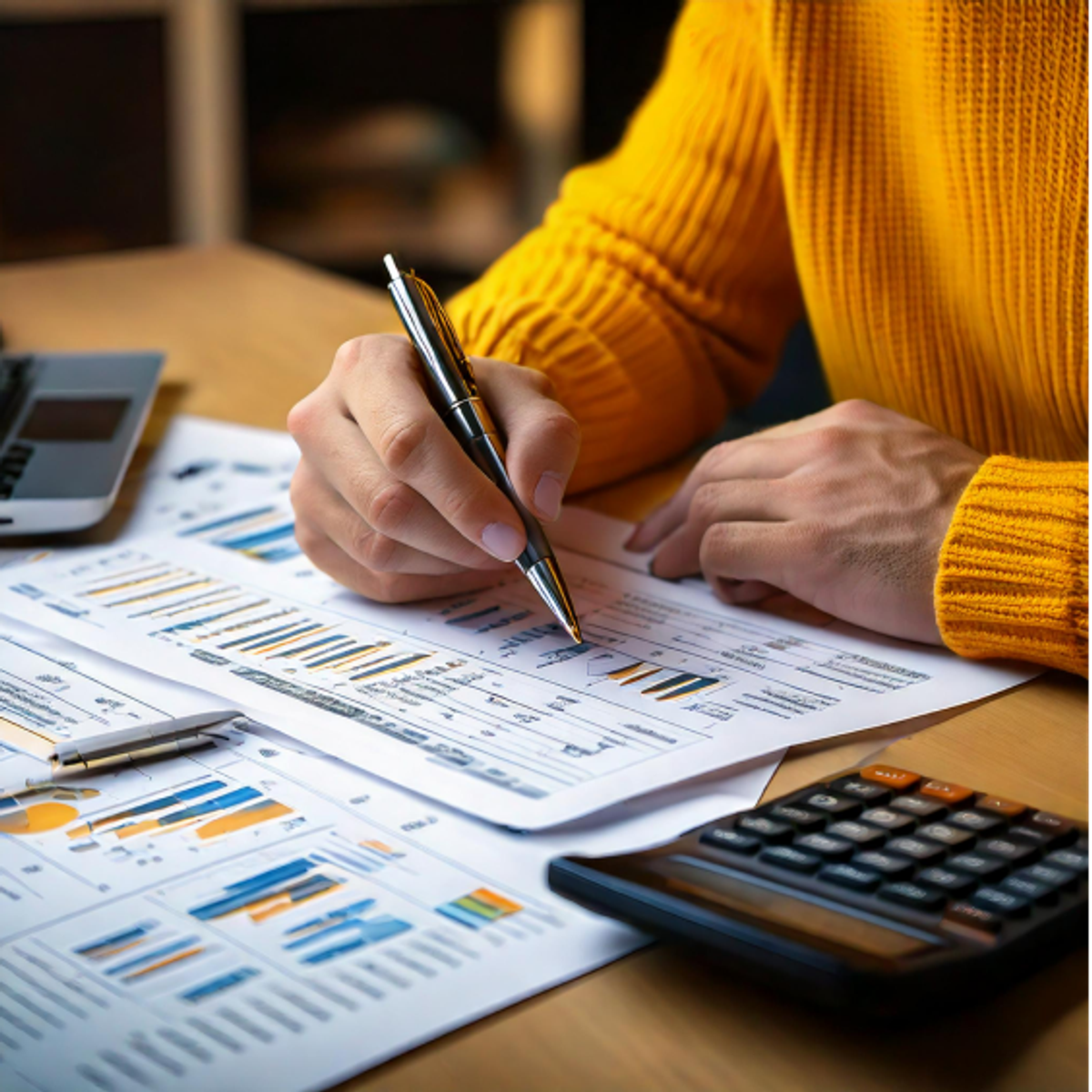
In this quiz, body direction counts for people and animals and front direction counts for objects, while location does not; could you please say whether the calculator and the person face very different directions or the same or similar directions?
very different directions

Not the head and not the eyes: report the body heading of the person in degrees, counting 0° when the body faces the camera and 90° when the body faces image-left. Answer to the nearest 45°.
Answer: approximately 45°

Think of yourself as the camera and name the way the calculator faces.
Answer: facing away from the viewer and to the right of the viewer
